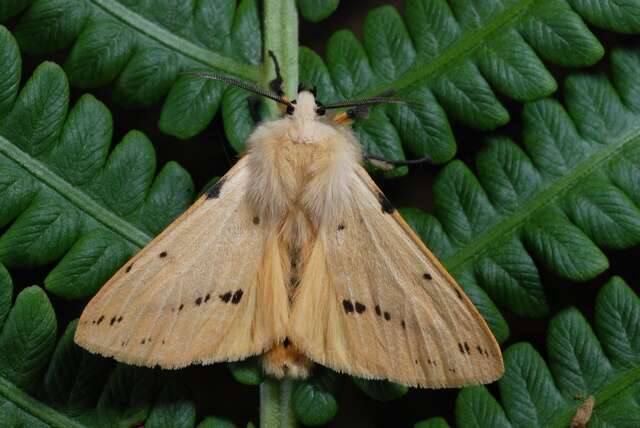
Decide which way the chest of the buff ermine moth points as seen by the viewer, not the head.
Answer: away from the camera

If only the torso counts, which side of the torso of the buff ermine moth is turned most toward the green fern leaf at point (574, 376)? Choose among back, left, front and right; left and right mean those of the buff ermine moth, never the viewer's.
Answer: right
